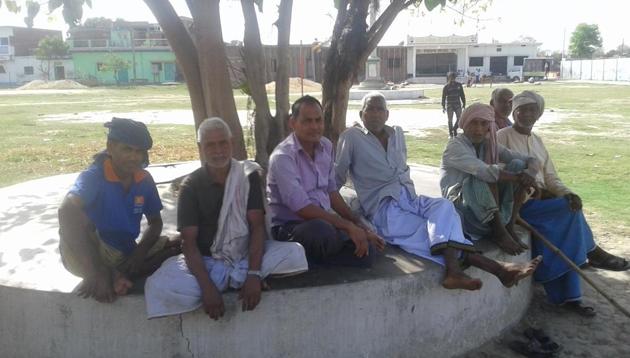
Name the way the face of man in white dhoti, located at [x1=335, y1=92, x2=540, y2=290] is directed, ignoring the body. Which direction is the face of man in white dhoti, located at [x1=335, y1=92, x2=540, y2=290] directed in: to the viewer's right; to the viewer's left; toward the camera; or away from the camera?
toward the camera

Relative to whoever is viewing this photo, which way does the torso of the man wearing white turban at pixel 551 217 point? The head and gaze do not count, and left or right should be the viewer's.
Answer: facing the viewer and to the right of the viewer

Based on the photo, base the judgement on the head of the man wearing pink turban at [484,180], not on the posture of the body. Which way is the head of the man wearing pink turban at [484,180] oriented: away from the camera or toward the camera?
toward the camera

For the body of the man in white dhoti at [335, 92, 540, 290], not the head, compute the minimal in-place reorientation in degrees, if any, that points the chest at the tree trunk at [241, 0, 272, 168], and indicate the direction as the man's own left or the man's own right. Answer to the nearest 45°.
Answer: approximately 180°

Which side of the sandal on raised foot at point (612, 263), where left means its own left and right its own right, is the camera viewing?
right

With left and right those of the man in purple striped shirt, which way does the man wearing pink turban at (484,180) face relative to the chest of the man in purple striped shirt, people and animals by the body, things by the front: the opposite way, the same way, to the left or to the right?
the same way

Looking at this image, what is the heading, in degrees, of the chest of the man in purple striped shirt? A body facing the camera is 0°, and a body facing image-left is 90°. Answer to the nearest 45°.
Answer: approximately 315°

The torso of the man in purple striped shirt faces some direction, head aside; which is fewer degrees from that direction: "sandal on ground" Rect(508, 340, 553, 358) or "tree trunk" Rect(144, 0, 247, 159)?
the sandal on ground

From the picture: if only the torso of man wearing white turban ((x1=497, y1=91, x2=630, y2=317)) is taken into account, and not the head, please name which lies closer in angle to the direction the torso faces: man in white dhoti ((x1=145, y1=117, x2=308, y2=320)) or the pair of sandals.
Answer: the pair of sandals

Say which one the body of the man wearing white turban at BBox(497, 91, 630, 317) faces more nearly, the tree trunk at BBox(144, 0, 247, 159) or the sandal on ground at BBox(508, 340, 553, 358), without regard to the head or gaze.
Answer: the sandal on ground

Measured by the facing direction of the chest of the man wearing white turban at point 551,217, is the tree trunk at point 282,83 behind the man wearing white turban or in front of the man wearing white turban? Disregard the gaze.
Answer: behind

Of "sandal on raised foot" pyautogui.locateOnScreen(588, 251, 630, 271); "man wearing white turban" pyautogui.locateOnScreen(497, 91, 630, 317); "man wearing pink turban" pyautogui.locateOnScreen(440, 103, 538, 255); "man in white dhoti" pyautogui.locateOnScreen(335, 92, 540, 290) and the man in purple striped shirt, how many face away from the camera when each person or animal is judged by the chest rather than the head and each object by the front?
0

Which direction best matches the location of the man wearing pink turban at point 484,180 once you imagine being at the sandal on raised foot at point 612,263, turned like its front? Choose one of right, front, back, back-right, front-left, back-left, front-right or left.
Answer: back-right

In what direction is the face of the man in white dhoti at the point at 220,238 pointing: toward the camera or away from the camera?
toward the camera

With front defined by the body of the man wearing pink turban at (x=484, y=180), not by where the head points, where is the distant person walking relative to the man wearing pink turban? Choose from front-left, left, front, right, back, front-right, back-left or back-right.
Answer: back-left

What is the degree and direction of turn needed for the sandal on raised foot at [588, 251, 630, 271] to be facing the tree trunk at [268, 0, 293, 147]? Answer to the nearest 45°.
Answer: approximately 180°

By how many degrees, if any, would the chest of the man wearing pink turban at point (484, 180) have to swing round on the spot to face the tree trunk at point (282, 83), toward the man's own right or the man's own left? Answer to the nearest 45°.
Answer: approximately 180°
